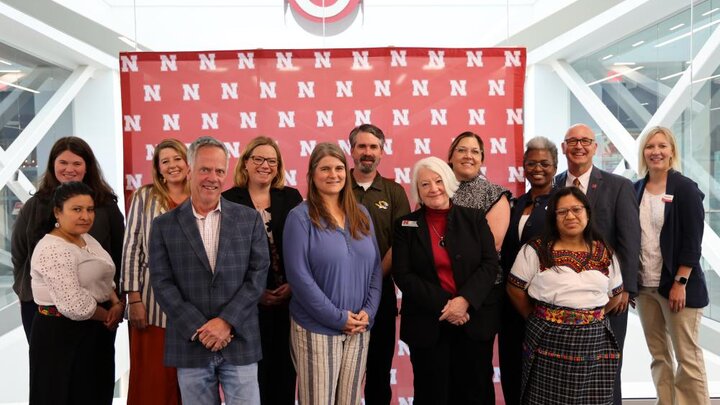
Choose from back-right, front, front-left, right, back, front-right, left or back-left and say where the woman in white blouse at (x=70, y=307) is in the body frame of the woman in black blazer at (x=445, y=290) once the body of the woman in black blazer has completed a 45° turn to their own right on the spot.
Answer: front-right

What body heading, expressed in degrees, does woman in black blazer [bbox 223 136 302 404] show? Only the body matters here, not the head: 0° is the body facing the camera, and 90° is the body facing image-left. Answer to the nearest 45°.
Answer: approximately 0°

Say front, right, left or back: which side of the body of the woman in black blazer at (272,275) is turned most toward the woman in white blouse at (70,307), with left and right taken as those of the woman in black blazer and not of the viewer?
right

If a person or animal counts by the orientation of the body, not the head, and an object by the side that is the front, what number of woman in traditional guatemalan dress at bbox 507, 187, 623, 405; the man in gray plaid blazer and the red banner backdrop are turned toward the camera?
3

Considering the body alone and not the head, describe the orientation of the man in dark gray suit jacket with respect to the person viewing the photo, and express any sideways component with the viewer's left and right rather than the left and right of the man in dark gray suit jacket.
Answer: facing the viewer and to the left of the viewer

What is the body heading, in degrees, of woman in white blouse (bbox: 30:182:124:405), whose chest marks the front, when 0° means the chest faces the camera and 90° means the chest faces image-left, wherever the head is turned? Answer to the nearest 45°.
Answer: approximately 315°

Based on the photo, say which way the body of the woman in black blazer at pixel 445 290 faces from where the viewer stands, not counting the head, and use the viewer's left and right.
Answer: facing the viewer

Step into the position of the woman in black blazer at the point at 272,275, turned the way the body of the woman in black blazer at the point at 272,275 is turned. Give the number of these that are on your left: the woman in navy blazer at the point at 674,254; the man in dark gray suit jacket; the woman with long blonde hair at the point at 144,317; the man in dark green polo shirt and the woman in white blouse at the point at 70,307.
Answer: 3

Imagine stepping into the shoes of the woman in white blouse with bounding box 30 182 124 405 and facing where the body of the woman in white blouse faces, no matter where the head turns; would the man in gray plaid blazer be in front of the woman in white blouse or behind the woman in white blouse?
in front
